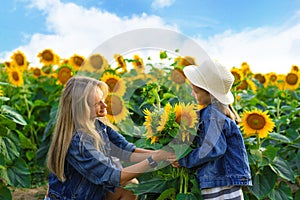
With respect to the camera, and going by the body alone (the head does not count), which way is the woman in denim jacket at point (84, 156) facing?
to the viewer's right

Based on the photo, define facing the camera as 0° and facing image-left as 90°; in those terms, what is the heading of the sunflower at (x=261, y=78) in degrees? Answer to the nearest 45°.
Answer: approximately 0°

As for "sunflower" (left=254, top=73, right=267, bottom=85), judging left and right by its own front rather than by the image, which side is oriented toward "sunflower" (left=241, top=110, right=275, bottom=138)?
front

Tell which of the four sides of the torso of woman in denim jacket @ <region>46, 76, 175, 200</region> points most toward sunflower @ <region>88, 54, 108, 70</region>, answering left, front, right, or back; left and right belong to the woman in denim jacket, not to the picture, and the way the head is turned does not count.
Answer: left

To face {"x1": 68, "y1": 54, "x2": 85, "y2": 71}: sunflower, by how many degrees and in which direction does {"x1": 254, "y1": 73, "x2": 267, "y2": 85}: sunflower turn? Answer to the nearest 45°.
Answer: approximately 45° to its right

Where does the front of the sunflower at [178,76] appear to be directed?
toward the camera

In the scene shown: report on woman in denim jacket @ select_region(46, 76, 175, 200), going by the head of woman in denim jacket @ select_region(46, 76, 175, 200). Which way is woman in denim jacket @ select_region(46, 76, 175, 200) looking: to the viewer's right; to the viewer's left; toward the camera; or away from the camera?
to the viewer's right

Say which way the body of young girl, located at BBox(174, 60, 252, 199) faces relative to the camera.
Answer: to the viewer's left

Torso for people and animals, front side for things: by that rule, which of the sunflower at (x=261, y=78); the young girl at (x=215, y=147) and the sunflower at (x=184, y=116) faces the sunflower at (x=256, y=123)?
the sunflower at (x=261, y=78)

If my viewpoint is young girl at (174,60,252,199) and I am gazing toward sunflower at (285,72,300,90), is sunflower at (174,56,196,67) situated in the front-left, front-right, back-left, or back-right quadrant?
front-left

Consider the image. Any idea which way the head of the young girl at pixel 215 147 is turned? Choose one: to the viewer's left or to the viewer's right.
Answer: to the viewer's left

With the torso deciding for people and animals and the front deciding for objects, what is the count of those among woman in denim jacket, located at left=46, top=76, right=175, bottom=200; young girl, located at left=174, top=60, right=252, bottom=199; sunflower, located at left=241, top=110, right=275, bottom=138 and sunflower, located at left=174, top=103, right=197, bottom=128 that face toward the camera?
2
